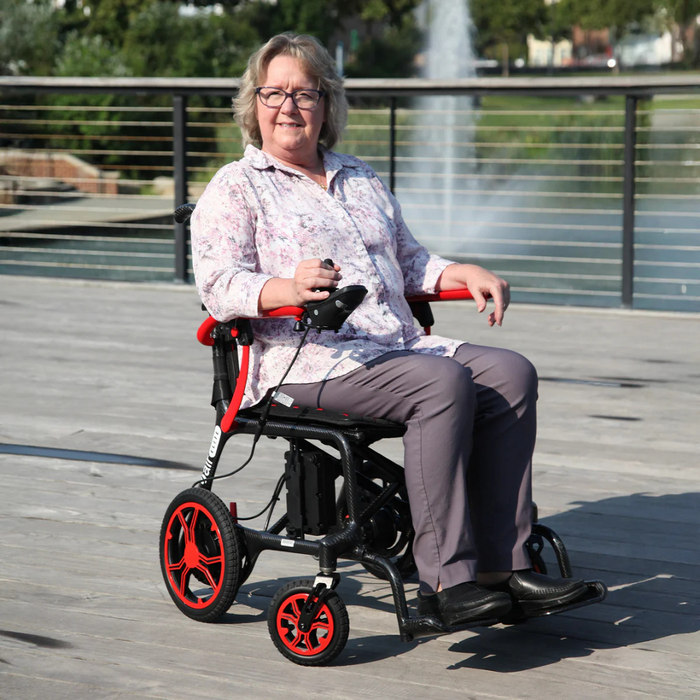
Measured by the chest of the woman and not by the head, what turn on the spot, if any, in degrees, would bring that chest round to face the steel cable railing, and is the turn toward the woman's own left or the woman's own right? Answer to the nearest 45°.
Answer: approximately 135° to the woman's own left

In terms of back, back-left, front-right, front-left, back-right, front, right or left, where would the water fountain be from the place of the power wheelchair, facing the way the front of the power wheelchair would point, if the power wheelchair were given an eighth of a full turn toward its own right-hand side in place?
back

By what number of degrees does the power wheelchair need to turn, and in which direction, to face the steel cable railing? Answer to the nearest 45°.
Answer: approximately 135° to its left

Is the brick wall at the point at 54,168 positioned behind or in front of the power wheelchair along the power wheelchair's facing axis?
behind

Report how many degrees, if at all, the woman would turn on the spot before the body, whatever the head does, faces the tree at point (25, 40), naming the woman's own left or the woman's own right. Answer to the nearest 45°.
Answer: approximately 135° to the woman's own left

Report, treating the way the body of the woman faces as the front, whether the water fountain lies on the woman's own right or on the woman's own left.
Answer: on the woman's own left

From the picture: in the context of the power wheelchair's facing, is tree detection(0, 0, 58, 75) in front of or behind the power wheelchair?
behind

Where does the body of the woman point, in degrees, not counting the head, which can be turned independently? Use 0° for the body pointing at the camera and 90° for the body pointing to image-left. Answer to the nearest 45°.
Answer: approximately 315°
